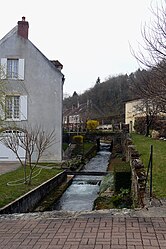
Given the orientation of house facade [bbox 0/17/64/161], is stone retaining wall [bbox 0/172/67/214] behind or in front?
in front

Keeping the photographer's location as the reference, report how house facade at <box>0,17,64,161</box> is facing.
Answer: facing the viewer

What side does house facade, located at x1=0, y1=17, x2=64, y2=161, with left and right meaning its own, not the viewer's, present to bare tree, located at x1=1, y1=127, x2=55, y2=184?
front
